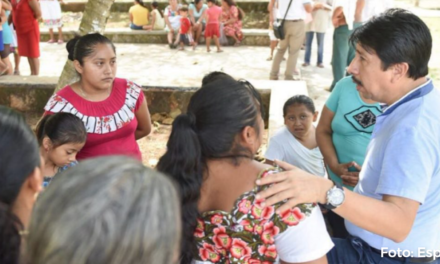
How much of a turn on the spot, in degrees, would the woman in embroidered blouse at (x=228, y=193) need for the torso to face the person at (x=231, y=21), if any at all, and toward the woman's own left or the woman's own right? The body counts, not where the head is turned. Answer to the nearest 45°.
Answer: approximately 45° to the woman's own left

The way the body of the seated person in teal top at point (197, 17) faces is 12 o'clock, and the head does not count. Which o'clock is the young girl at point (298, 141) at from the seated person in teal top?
The young girl is roughly at 12 o'clock from the seated person in teal top.

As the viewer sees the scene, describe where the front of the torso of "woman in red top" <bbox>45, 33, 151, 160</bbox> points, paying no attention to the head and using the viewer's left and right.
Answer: facing the viewer and to the right of the viewer

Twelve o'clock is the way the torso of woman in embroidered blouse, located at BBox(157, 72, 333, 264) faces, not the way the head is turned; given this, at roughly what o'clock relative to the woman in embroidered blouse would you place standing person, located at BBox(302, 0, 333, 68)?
The standing person is roughly at 11 o'clock from the woman in embroidered blouse.

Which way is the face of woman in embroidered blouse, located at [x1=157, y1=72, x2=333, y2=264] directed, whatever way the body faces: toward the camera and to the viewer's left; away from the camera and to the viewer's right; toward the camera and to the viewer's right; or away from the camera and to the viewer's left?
away from the camera and to the viewer's right

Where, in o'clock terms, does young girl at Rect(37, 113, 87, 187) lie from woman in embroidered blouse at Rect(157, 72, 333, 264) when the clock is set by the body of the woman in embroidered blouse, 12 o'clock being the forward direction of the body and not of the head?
The young girl is roughly at 9 o'clock from the woman in embroidered blouse.

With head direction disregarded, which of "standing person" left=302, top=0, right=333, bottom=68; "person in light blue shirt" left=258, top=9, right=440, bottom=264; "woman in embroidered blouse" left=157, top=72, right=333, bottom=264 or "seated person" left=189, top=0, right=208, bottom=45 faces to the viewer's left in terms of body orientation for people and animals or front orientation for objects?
"person in light blue shirt" left=258, top=9, right=440, bottom=264

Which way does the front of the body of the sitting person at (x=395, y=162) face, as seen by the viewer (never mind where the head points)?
to the viewer's left

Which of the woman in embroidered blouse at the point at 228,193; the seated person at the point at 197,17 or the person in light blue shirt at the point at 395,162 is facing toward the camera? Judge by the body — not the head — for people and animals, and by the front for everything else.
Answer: the seated person at the point at 197,17

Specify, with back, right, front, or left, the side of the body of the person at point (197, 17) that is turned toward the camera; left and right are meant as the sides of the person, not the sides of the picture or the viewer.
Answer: front

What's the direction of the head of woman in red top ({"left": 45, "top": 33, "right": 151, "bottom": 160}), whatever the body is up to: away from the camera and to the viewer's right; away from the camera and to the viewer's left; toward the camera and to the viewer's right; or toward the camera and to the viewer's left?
toward the camera and to the viewer's right

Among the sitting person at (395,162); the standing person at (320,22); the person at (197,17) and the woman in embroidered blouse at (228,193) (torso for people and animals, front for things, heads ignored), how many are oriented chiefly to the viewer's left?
1

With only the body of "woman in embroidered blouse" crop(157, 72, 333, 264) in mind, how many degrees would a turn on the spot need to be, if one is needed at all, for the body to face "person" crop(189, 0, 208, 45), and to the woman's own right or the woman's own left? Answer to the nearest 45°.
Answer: approximately 45° to the woman's own left

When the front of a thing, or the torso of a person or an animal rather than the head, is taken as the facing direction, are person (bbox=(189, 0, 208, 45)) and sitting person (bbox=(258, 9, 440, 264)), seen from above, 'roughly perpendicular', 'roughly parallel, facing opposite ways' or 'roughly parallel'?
roughly perpendicular

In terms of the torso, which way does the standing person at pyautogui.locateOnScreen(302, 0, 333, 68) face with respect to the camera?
toward the camera

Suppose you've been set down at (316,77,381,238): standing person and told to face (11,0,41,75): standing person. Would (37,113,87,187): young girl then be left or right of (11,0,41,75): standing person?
left

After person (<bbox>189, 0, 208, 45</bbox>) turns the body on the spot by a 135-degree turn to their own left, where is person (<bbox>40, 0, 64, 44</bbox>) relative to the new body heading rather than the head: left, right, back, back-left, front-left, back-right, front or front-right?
back-left
